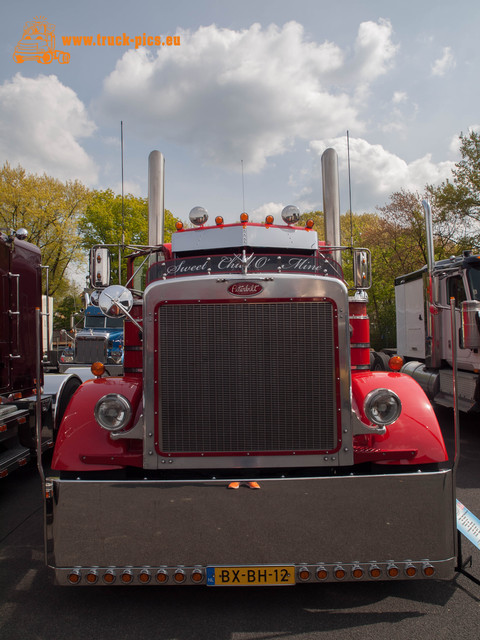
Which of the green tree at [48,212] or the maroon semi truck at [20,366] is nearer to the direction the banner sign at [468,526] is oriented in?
the maroon semi truck

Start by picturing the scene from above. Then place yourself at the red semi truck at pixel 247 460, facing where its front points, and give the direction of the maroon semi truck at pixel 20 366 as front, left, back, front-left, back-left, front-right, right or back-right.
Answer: back-right

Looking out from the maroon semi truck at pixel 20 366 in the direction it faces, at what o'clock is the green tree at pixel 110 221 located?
The green tree is roughly at 5 o'clock from the maroon semi truck.

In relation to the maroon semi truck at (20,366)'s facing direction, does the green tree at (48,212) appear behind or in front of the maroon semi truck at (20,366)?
behind

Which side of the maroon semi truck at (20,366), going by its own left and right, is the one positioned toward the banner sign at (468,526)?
left

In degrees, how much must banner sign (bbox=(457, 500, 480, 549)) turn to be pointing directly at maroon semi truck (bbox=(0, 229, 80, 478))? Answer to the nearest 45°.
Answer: approximately 45° to its right

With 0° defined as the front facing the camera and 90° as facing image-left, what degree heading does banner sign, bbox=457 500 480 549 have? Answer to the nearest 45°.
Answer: approximately 45°

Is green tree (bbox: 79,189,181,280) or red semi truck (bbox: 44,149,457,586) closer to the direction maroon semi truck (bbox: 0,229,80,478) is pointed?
the red semi truck
